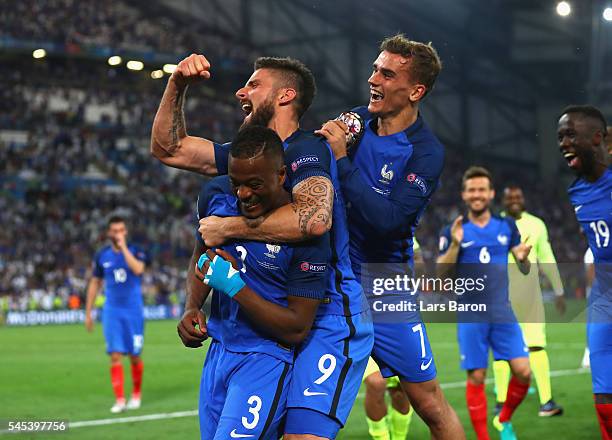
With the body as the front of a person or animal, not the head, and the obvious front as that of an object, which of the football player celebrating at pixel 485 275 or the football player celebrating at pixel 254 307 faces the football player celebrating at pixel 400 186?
the football player celebrating at pixel 485 275

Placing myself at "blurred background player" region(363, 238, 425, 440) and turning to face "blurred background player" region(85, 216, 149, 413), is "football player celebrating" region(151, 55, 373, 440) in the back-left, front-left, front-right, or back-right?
back-left

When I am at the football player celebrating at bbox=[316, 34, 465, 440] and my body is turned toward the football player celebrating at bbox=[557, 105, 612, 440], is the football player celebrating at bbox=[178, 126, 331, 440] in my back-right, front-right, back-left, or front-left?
back-right

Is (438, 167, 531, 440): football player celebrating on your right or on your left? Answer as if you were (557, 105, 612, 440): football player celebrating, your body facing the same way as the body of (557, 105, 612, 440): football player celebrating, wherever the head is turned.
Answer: on your right

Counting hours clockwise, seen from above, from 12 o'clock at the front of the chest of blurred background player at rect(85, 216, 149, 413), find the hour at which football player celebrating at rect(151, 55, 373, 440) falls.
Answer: The football player celebrating is roughly at 12 o'clock from the blurred background player.

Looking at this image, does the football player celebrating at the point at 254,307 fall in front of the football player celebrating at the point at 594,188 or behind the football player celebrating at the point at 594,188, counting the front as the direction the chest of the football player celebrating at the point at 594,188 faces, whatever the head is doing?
in front

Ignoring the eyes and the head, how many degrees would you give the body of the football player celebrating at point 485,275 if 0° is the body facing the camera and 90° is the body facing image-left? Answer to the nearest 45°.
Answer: approximately 0°

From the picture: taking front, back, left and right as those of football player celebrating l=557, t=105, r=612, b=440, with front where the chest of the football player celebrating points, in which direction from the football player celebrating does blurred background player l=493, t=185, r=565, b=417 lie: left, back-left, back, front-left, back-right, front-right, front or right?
back-right
